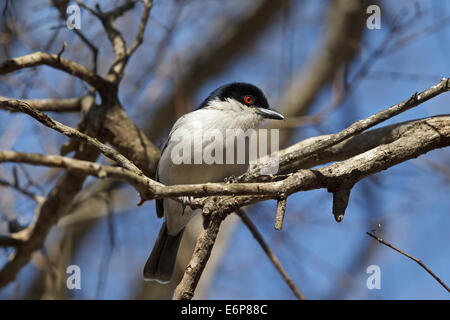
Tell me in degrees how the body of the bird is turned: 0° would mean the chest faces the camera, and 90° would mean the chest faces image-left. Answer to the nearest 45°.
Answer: approximately 315°

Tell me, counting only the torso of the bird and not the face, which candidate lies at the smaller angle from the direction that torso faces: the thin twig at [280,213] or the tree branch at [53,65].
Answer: the thin twig

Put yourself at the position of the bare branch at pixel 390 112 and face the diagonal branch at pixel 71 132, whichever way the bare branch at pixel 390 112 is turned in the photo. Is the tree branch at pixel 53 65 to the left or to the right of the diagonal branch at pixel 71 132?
right

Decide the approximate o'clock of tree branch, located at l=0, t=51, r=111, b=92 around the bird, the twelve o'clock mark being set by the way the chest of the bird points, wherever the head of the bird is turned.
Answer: The tree branch is roughly at 4 o'clock from the bird.

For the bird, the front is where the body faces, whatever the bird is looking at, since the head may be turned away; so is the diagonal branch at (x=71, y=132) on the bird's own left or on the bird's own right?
on the bird's own right

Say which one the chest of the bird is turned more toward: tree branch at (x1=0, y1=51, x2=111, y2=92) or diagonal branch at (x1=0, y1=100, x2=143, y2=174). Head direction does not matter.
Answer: the diagonal branch

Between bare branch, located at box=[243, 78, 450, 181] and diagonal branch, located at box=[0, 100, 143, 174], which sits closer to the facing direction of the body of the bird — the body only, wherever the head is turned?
the bare branch

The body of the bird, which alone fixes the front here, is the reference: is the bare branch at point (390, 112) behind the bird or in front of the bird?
in front

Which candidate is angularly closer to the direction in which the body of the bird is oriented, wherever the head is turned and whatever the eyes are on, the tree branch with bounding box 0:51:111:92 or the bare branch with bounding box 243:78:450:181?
the bare branch
